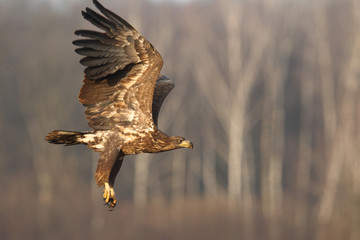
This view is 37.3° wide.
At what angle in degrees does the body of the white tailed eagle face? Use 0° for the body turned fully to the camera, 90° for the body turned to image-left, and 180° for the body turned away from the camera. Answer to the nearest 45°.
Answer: approximately 270°
